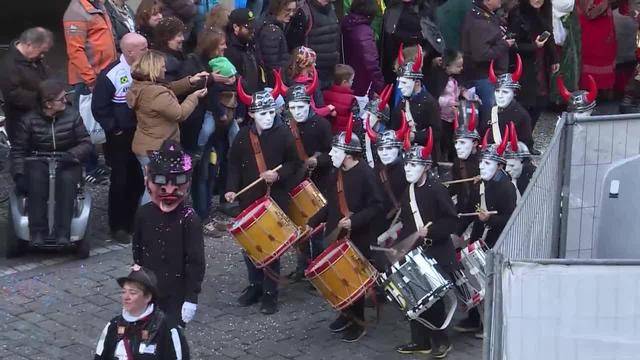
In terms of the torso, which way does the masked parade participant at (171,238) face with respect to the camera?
toward the camera

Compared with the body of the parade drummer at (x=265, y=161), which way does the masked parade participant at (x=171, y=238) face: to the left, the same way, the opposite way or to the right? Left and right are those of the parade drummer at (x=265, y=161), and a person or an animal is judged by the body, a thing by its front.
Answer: the same way

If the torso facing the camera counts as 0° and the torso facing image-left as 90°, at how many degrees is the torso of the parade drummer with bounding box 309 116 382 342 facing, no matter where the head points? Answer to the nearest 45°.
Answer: approximately 45°

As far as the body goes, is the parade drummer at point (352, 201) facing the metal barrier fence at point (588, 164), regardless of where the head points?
no

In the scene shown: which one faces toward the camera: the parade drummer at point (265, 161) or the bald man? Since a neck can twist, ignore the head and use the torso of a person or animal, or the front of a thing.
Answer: the parade drummer

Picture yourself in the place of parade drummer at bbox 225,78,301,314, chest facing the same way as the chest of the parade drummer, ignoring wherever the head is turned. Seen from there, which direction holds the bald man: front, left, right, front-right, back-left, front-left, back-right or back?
back-right

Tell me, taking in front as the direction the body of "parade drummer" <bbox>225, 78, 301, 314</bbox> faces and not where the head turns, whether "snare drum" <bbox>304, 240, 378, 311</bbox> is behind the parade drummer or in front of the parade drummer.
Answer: in front

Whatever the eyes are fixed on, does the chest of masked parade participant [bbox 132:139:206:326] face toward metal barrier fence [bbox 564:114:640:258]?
no

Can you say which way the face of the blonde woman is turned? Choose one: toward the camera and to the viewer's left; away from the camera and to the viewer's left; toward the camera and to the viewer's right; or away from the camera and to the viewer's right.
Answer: away from the camera and to the viewer's right

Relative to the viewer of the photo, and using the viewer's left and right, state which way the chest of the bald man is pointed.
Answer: facing to the right of the viewer

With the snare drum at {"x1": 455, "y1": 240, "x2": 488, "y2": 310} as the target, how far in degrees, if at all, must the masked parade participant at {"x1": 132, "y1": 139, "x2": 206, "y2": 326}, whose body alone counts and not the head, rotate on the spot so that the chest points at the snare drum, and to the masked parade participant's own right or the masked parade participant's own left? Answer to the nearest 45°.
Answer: approximately 90° to the masked parade participant's own left

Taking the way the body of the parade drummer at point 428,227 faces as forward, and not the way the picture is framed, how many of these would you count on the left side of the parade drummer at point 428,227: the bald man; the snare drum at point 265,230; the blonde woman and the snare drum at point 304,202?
0

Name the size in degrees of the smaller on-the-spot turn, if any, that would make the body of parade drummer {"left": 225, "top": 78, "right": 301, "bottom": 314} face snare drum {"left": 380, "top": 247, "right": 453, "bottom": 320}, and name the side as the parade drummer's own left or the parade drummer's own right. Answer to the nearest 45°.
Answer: approximately 45° to the parade drummer's own left

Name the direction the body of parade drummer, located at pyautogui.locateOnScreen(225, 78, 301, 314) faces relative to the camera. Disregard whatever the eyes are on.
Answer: toward the camera

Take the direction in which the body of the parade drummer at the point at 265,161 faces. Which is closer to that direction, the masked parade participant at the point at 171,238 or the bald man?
the masked parade participant
